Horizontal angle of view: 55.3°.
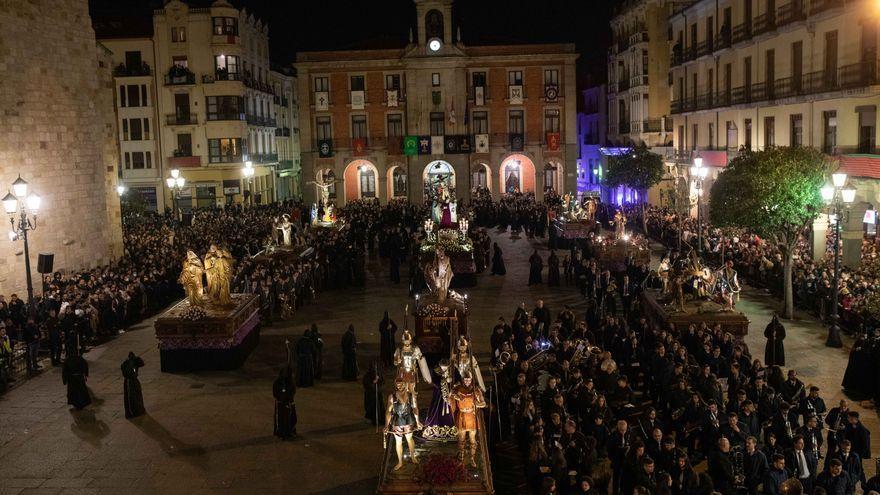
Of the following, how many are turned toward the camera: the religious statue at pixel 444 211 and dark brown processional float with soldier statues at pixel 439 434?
2

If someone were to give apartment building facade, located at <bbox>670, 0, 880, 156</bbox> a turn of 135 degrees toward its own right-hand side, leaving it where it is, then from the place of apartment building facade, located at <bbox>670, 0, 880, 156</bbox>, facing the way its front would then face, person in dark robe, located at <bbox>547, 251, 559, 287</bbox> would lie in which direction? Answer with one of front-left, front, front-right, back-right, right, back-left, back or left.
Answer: back-left

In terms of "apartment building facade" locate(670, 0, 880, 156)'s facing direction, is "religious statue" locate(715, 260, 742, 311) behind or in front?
in front

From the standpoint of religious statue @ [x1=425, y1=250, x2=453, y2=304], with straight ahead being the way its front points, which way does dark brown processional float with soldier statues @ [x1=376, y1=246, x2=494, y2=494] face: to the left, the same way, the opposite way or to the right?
the same way

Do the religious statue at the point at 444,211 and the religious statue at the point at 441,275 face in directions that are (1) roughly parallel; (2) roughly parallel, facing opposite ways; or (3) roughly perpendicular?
roughly parallel

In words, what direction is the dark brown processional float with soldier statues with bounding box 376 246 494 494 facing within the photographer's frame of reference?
facing the viewer

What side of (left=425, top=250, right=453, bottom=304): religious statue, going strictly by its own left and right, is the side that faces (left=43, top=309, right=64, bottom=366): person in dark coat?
right

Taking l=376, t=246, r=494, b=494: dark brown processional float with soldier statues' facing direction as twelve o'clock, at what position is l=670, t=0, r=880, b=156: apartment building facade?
The apartment building facade is roughly at 7 o'clock from the dark brown processional float with soldier statues.

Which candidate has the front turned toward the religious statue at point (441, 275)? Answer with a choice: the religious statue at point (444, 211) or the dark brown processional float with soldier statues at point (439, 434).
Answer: the religious statue at point (444, 211)

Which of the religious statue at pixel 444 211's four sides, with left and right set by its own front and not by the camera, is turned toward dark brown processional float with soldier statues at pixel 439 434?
front

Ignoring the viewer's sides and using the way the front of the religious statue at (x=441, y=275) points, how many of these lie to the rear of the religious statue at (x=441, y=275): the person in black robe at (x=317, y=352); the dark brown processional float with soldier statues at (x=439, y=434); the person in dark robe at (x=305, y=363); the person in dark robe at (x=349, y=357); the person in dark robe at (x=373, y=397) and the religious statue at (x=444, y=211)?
1

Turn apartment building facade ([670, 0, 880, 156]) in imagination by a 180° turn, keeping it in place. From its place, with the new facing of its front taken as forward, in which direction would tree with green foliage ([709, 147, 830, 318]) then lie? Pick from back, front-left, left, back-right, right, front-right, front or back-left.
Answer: back-right

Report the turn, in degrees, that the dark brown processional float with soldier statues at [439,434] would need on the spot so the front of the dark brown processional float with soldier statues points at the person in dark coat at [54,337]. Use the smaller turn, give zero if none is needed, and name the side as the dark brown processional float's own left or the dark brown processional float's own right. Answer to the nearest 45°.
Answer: approximately 135° to the dark brown processional float's own right

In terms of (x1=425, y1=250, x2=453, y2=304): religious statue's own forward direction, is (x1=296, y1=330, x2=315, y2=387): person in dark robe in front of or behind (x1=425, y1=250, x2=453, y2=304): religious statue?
in front

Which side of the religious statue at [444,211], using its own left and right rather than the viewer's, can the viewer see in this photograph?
front

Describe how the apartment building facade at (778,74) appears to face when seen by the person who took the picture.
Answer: facing the viewer and to the left of the viewer

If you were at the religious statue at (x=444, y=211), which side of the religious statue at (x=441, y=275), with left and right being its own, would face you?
back

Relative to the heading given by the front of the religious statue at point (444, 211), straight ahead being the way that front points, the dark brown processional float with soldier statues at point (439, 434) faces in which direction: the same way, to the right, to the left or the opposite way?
the same way

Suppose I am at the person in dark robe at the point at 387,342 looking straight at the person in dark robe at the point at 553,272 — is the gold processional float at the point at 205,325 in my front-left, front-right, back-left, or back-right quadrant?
back-left

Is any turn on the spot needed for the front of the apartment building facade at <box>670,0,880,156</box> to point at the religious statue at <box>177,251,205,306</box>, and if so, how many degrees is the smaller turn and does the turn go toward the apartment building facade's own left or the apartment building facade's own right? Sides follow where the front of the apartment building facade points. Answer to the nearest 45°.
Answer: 0° — it already faces it

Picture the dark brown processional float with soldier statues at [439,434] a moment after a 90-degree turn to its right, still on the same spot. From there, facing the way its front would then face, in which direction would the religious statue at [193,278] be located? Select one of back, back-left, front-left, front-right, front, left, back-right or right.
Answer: front-right

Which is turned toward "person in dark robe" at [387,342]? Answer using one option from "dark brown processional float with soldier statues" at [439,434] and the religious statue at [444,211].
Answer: the religious statue

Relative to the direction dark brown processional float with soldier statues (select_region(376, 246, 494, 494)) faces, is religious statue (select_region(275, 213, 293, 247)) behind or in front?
behind
